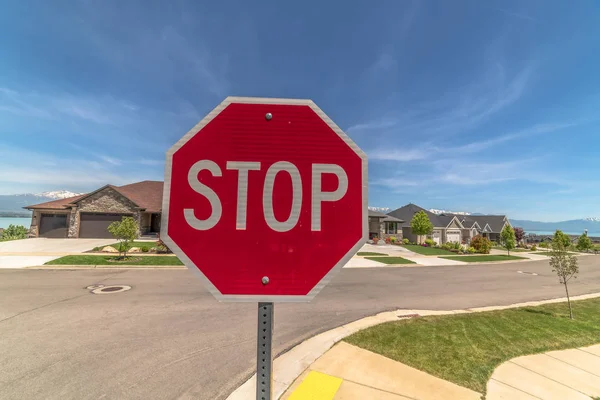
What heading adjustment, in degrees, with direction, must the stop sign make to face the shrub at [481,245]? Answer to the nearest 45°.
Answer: approximately 135° to its left

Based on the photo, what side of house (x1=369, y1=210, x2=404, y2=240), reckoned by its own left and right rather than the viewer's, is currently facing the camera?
front

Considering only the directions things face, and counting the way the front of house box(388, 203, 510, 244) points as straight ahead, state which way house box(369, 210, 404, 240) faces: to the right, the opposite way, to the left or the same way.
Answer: the same way

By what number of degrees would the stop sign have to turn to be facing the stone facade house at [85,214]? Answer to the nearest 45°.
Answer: approximately 135° to its right

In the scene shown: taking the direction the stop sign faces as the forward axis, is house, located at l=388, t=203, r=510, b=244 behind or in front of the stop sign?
behind

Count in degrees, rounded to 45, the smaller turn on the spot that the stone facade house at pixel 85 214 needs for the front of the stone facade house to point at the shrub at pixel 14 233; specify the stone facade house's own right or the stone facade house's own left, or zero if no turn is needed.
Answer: approximately 135° to the stone facade house's own right

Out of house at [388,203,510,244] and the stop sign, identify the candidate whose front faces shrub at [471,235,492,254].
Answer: the house

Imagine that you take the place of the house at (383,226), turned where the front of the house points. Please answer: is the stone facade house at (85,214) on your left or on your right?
on your right

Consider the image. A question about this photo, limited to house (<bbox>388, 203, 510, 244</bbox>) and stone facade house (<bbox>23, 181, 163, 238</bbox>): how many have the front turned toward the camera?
2

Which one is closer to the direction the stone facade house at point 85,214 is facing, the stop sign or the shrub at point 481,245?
the stop sign

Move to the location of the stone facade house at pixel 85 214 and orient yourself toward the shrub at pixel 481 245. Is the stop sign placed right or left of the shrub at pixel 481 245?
right

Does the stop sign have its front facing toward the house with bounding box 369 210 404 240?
no

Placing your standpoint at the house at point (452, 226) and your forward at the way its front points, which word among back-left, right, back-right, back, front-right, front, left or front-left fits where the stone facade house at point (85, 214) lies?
front-right

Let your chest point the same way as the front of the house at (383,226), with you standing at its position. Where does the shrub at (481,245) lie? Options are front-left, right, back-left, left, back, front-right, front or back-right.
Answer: front-left

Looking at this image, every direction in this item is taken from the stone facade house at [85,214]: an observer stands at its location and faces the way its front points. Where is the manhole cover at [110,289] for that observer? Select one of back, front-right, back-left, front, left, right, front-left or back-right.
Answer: front

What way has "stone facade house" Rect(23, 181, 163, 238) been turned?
toward the camera

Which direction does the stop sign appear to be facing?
toward the camera

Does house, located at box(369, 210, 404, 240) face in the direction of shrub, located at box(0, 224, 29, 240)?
no

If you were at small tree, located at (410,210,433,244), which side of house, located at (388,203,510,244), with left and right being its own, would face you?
front

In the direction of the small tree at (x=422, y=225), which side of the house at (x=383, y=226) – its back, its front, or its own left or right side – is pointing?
left
